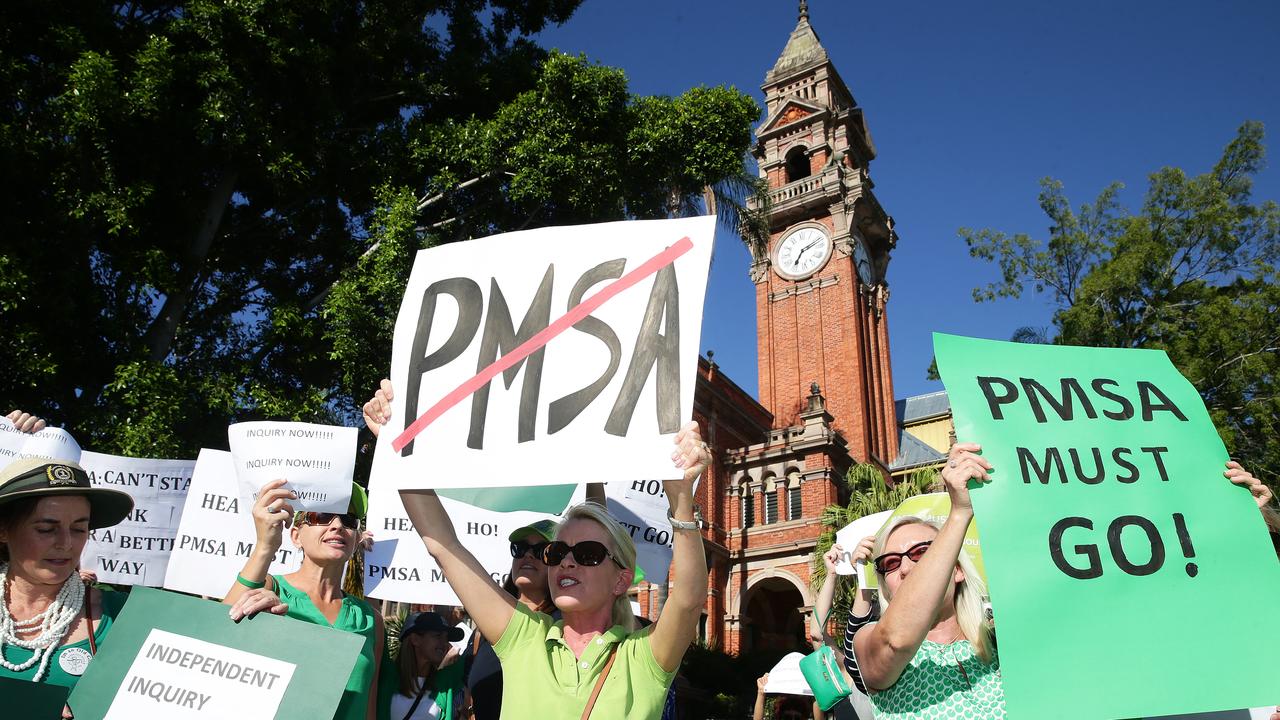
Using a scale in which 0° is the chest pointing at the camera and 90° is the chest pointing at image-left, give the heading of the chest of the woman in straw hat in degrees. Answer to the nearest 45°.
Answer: approximately 315°

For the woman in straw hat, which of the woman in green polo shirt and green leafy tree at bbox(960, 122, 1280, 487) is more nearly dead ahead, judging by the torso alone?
the woman in green polo shirt

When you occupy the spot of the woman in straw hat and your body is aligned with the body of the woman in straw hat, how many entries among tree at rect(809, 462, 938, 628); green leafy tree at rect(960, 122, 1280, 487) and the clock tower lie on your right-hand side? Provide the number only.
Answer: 0

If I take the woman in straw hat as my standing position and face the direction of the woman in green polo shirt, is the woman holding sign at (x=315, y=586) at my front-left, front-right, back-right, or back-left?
front-left

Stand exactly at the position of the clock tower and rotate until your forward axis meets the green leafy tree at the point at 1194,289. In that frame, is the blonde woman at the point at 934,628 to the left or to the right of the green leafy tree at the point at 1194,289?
right

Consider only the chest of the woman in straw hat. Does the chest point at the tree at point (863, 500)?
no

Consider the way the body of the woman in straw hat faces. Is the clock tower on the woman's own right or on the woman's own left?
on the woman's own left

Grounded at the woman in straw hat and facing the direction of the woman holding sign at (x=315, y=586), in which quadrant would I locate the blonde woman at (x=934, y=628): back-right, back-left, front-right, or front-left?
front-right

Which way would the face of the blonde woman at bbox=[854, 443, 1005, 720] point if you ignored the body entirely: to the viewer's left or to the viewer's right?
to the viewer's left

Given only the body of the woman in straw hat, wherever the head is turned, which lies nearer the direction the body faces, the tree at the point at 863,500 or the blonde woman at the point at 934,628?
the blonde woman

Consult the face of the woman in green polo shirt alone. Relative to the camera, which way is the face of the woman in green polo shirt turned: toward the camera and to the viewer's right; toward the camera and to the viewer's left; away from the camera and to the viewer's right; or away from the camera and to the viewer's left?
toward the camera and to the viewer's left
